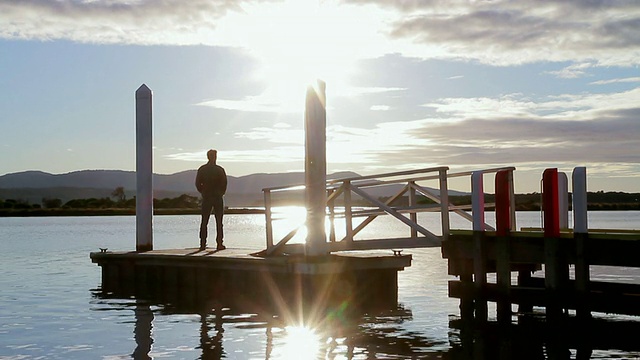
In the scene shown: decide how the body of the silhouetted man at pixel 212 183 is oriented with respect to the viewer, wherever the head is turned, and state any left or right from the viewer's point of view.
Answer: facing away from the viewer
